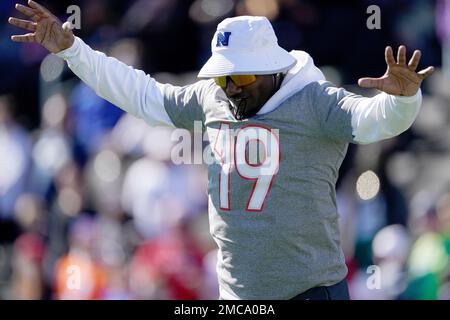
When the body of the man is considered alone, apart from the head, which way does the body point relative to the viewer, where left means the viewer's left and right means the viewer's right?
facing the viewer and to the left of the viewer
